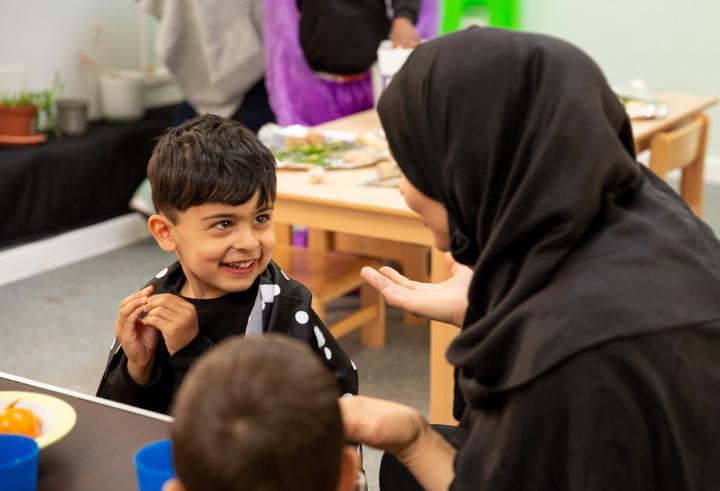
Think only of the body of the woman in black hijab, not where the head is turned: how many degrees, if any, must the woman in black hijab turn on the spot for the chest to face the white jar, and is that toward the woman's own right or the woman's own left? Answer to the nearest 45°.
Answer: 0° — they already face it

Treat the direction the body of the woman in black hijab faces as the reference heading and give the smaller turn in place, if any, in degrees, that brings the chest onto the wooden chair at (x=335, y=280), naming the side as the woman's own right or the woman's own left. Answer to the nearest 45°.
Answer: approximately 45° to the woman's own right

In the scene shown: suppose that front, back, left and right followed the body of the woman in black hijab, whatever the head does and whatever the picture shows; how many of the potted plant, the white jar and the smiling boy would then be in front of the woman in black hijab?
3

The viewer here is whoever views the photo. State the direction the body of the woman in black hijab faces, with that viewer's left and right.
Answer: facing away from the viewer and to the left of the viewer

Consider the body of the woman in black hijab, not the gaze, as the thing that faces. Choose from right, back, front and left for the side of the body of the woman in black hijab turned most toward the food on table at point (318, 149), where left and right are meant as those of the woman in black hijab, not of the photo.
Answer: front

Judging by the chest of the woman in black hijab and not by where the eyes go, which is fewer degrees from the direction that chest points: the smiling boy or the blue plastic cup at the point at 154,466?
the smiling boy

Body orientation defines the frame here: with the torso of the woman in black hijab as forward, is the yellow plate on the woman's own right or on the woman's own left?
on the woman's own left

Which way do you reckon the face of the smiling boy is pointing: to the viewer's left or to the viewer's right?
to the viewer's right

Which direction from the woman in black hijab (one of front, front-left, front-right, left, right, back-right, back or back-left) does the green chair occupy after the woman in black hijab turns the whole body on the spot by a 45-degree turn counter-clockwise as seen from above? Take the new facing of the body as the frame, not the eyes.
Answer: right
